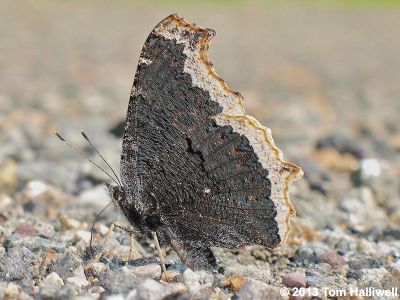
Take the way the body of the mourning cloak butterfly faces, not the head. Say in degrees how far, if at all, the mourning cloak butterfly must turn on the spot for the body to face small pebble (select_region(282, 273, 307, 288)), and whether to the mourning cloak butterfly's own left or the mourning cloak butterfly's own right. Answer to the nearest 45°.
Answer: approximately 180°

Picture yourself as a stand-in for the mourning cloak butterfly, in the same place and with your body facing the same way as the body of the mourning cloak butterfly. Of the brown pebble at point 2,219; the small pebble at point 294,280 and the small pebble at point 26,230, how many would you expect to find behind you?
1

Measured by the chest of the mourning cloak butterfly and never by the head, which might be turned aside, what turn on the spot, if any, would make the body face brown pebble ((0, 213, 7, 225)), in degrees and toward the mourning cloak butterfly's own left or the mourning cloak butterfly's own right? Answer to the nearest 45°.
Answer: approximately 45° to the mourning cloak butterfly's own right

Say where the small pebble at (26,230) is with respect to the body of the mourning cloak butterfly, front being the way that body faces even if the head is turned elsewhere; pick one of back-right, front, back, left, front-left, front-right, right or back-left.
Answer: front-right

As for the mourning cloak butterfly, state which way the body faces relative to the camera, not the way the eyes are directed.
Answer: to the viewer's left

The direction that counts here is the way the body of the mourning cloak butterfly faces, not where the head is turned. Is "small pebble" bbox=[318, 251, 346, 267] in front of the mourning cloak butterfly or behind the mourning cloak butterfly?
behind
